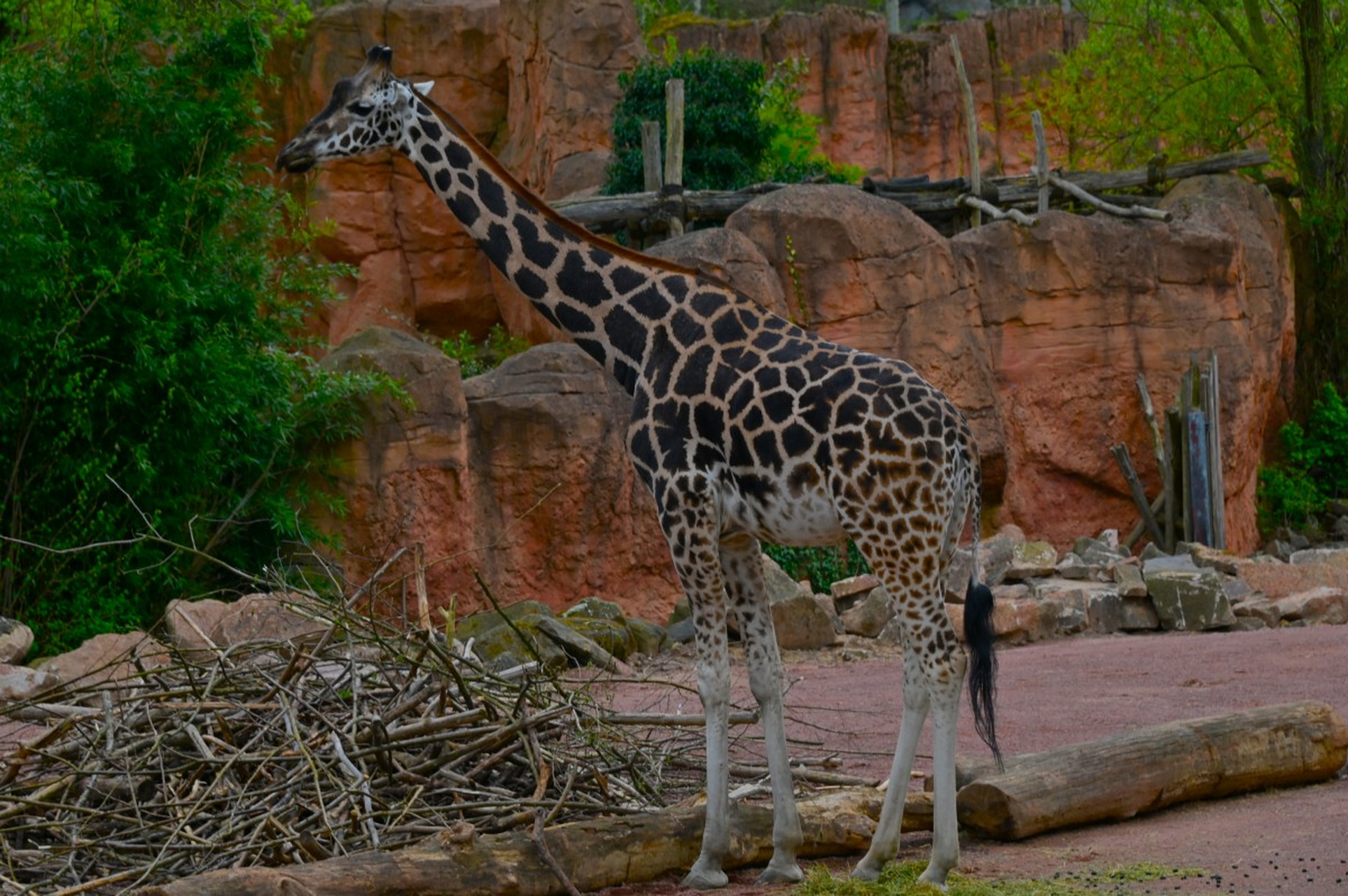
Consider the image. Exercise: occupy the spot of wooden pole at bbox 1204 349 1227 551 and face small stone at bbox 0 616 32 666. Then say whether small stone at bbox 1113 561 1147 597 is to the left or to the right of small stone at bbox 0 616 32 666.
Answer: left

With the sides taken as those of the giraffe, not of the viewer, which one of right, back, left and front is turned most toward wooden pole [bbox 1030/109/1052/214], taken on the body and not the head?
right

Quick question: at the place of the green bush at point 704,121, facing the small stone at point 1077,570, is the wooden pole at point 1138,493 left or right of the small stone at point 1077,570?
left

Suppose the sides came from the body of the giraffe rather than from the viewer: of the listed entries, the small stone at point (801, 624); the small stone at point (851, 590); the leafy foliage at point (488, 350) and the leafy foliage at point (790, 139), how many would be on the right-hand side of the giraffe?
4

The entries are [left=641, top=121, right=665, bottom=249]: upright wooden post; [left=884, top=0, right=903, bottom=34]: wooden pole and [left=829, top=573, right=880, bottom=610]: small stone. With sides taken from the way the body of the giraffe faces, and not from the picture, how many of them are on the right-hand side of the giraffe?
3

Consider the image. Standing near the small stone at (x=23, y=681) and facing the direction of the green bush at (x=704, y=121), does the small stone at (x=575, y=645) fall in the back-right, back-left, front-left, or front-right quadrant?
front-right

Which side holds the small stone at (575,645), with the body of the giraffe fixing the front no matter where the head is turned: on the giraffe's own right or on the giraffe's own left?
on the giraffe's own right

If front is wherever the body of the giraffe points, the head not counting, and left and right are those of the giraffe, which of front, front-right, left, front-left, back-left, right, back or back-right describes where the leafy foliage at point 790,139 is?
right

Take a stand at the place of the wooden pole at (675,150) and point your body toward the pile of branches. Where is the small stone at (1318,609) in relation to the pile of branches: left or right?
left

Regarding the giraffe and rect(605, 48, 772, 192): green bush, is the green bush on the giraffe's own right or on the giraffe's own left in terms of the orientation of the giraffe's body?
on the giraffe's own right

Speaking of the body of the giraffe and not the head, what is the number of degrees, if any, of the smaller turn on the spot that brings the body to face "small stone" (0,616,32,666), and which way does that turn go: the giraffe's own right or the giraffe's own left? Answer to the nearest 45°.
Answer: approximately 45° to the giraffe's own right

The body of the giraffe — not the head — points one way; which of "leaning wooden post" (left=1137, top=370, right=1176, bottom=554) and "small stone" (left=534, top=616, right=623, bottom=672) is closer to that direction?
the small stone

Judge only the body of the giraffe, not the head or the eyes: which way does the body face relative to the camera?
to the viewer's left

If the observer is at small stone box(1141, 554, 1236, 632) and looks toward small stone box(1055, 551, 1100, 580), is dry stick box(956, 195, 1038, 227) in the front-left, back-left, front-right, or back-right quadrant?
front-right

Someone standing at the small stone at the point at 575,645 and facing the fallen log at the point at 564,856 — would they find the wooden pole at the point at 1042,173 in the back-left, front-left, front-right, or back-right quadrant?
back-left
